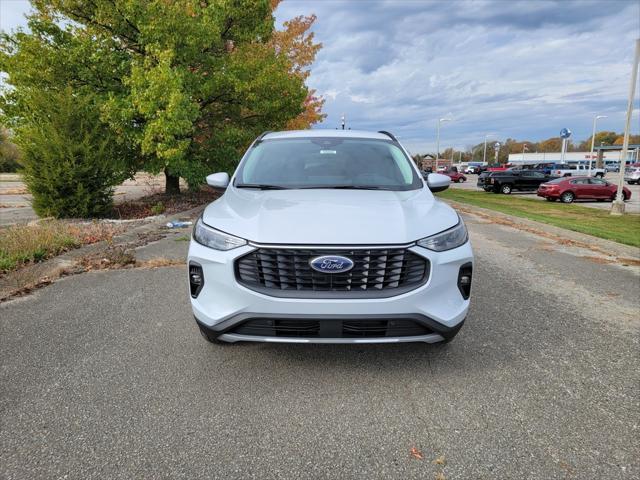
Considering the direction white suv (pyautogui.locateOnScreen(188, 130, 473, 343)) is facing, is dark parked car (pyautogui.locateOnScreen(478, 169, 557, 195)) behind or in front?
behind

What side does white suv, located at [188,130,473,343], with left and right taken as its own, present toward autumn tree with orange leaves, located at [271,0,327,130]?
back

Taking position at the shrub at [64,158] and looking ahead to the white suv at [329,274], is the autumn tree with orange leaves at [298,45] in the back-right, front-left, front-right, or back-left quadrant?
back-left

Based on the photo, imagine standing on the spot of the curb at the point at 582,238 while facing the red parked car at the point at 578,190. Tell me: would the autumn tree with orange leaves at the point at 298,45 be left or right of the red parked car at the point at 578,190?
left

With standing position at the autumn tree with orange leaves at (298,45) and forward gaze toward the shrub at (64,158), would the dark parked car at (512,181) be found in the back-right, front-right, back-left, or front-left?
back-left

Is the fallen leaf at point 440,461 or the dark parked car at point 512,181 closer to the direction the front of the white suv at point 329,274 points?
the fallen leaf

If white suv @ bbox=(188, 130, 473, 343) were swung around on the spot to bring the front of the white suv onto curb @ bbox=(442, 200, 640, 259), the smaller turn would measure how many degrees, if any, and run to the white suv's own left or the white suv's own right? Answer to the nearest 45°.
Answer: approximately 135° to the white suv's own left

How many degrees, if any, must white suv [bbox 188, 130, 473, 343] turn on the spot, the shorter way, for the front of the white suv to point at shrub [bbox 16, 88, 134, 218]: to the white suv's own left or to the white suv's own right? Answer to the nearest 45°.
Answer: approximately 135° to the white suv's own right

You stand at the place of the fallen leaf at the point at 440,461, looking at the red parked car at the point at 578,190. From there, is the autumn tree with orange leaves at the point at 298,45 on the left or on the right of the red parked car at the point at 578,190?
left

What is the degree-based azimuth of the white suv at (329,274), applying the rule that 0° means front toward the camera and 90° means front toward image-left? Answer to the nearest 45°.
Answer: approximately 0°

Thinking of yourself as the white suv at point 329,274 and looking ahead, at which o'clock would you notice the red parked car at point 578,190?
The red parked car is roughly at 7 o'clock from the white suv.

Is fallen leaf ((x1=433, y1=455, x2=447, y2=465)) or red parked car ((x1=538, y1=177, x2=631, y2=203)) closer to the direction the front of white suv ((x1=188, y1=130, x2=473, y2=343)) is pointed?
the fallen leaf
